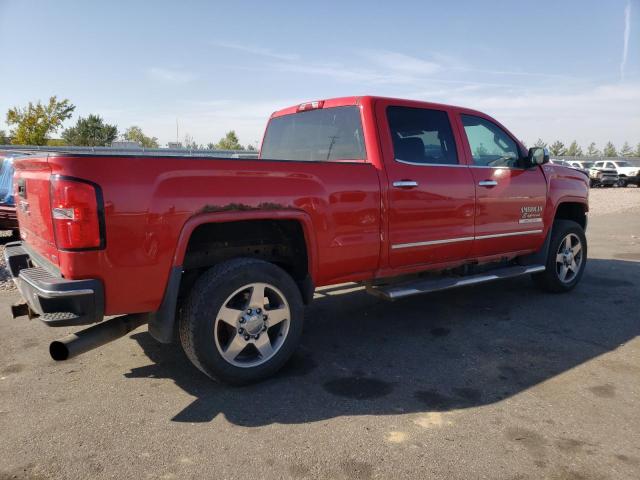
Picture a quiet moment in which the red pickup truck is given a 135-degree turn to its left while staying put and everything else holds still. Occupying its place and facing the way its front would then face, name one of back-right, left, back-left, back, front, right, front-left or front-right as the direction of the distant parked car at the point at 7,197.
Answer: front-right

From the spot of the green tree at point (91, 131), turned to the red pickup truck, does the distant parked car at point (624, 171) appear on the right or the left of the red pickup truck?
left

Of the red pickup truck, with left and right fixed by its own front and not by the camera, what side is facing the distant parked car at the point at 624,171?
front

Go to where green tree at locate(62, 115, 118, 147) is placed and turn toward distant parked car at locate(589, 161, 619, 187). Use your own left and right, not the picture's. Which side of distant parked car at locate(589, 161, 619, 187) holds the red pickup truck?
right

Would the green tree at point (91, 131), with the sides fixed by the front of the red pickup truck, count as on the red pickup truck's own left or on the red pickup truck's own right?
on the red pickup truck's own left

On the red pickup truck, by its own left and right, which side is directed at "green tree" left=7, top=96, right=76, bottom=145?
left

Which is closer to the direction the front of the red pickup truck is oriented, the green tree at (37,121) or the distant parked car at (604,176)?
the distant parked car

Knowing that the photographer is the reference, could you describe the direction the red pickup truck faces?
facing away from the viewer and to the right of the viewer
